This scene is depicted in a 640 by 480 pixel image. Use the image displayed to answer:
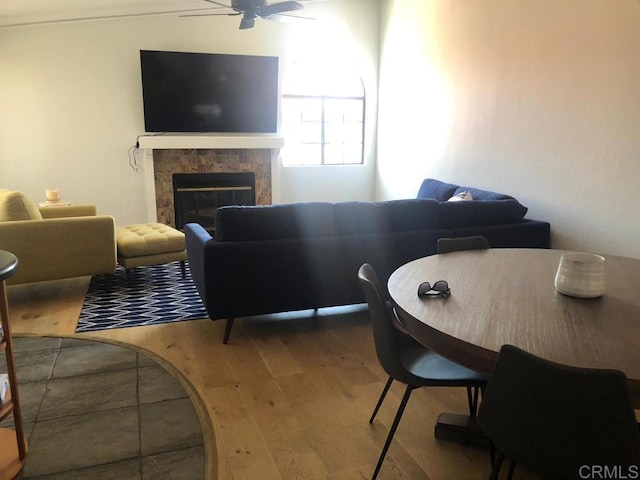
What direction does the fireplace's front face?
toward the camera

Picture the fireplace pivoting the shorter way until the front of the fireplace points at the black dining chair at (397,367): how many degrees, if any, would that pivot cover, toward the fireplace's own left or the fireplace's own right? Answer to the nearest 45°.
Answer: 0° — it already faces it

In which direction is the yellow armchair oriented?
to the viewer's right

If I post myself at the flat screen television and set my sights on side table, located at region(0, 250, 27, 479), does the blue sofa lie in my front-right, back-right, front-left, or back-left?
front-left

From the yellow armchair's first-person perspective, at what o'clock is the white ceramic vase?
The white ceramic vase is roughly at 2 o'clock from the yellow armchair.

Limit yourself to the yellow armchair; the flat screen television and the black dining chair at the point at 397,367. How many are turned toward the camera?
1

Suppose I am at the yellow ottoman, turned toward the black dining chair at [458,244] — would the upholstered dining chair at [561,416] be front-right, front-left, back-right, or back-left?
front-right

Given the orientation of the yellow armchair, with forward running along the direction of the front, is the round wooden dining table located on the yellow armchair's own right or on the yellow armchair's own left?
on the yellow armchair's own right

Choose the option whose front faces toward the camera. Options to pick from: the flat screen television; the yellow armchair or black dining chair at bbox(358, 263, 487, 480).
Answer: the flat screen television

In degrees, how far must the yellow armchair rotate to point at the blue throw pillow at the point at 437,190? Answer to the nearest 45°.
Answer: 0° — it already faces it

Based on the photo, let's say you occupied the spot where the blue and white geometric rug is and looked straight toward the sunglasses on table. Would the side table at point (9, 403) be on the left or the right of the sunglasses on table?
right

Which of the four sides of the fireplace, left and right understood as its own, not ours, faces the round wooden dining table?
front

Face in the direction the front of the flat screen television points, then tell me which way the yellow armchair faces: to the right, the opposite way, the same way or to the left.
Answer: to the left

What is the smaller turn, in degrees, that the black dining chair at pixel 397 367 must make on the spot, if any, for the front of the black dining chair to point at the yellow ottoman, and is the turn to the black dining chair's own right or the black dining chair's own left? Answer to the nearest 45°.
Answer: approximately 135° to the black dining chair's own left

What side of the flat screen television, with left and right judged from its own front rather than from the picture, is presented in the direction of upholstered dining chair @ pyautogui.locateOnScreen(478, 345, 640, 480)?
front

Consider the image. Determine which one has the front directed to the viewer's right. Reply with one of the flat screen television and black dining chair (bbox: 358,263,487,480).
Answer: the black dining chair

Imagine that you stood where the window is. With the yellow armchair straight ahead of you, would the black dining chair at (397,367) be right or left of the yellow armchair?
left

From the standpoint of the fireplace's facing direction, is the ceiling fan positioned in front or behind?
in front

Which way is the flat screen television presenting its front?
toward the camera

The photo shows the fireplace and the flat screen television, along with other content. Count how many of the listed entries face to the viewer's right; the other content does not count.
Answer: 0
